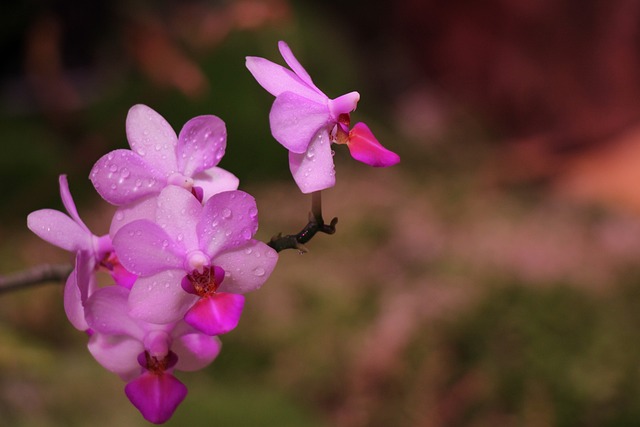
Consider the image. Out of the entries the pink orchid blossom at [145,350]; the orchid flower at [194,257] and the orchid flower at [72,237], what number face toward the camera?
2

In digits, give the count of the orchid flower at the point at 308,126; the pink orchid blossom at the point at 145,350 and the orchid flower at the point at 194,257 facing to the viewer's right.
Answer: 1

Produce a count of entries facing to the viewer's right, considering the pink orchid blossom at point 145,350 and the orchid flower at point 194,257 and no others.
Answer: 0

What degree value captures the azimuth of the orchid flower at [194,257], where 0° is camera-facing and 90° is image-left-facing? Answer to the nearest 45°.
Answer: approximately 0°

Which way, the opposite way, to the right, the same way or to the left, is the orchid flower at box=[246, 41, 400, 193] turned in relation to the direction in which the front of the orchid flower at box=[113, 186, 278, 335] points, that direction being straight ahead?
to the left

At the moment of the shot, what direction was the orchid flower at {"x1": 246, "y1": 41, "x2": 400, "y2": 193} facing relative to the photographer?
facing to the right of the viewer
